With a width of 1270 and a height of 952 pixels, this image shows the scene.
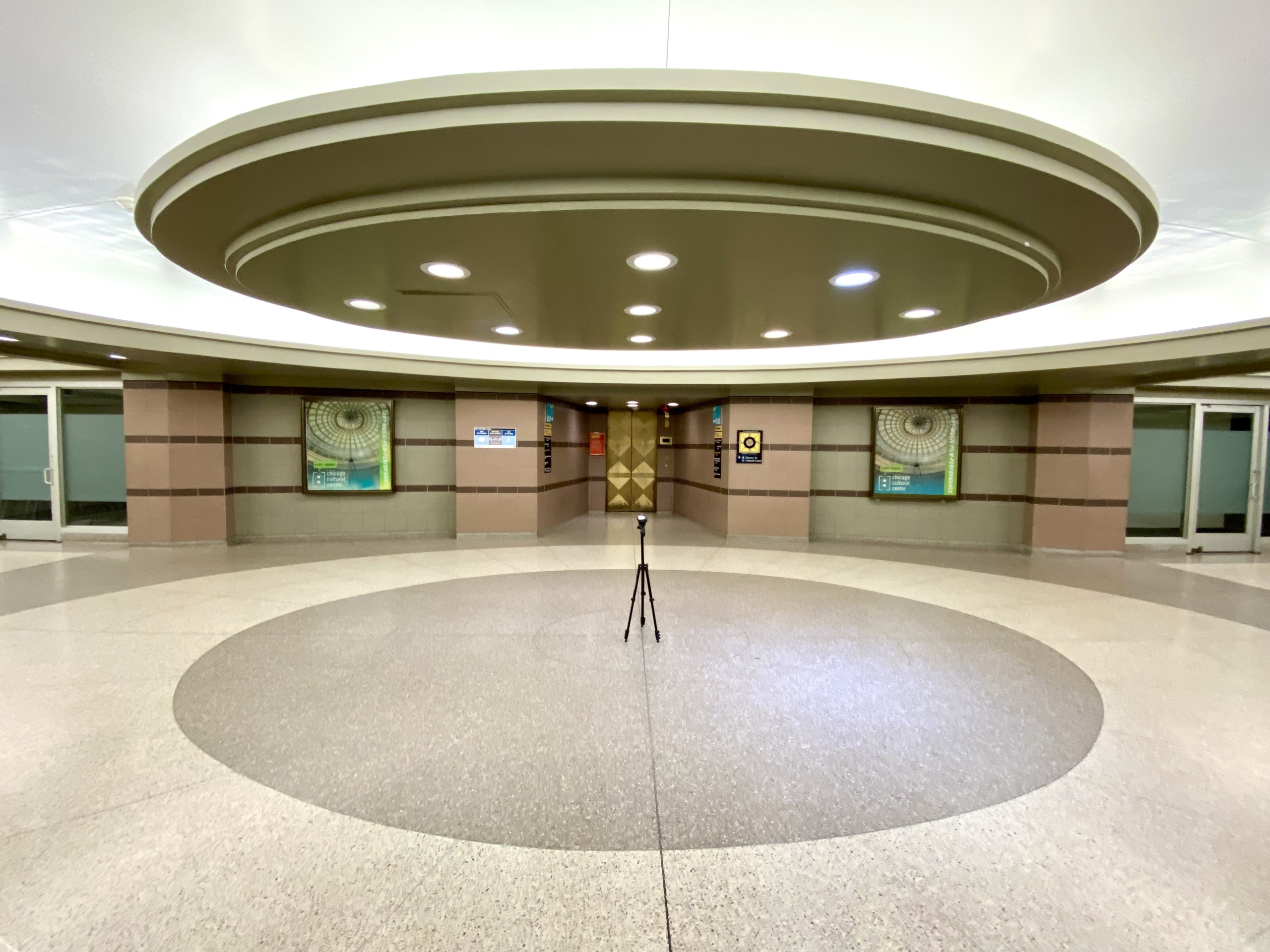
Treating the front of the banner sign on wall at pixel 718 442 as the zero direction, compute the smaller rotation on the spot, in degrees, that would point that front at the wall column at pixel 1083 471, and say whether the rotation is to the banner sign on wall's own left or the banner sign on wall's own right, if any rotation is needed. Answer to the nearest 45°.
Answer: approximately 135° to the banner sign on wall's own left

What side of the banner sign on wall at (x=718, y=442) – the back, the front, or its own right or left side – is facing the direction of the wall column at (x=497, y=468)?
front

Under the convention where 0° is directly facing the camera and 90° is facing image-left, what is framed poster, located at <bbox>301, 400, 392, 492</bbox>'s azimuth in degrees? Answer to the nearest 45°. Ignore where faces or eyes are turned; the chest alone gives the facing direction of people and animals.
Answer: approximately 0°

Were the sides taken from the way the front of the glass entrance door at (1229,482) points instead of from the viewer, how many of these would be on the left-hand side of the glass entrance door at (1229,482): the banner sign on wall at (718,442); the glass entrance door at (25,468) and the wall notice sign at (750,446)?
0

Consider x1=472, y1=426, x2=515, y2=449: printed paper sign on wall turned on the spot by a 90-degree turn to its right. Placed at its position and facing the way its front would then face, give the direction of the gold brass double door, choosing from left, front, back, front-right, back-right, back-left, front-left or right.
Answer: back-right

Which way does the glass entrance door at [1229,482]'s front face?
toward the camera

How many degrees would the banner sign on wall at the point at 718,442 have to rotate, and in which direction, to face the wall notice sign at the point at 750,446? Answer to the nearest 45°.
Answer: approximately 90° to its left

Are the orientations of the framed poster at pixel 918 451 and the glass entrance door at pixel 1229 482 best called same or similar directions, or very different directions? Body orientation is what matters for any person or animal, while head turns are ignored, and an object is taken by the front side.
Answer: same or similar directions

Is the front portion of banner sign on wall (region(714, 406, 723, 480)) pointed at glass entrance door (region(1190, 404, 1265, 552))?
no

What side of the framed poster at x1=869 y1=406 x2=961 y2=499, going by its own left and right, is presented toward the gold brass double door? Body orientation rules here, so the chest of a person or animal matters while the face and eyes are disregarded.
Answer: right

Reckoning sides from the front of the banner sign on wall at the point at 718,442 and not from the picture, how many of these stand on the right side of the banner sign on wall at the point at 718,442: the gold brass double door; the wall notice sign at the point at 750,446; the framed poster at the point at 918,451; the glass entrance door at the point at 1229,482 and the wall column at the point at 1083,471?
1

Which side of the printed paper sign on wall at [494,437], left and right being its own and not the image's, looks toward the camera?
front

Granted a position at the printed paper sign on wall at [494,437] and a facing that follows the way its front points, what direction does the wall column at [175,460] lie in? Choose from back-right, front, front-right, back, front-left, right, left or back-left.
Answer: right

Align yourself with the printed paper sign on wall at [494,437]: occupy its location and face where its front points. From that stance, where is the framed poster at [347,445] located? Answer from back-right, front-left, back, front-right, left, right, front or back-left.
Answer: right

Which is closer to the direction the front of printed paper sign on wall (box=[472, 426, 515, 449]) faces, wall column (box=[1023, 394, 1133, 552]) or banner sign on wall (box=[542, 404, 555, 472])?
the wall column

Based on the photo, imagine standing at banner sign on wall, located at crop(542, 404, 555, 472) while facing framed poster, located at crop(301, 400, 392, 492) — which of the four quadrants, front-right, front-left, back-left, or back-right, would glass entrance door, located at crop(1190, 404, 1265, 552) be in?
back-left
